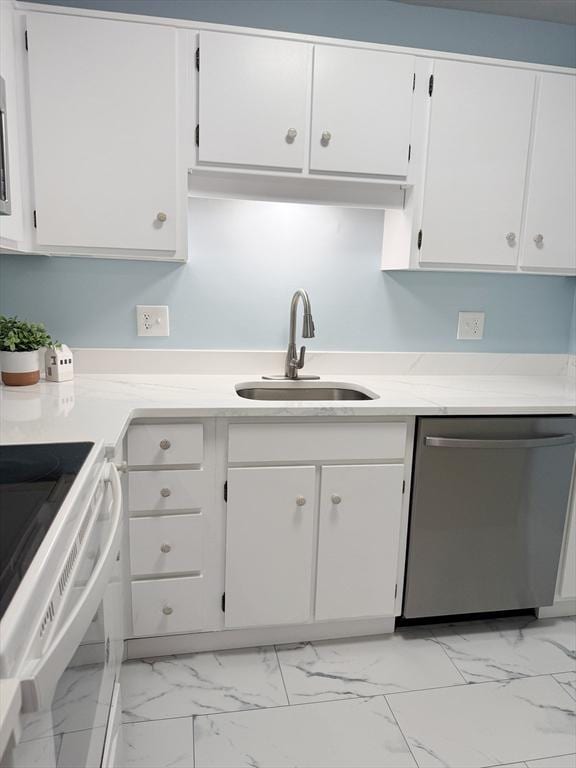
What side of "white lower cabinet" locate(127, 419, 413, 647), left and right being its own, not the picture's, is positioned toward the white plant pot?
right

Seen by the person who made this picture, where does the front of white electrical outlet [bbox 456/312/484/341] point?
facing the viewer

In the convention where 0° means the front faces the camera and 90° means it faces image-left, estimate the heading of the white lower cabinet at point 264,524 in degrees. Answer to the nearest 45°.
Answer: approximately 0°

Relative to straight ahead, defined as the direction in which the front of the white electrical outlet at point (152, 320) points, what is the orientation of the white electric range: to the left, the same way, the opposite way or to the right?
to the left

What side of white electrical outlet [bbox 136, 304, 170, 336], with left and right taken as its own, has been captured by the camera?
front

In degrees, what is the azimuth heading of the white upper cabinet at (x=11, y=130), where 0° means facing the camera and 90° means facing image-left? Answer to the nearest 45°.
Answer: approximately 270°

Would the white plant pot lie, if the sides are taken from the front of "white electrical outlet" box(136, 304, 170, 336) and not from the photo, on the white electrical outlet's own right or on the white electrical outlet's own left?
on the white electrical outlet's own right

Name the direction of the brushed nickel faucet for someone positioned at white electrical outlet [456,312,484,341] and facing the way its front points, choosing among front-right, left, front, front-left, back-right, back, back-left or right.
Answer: front-right

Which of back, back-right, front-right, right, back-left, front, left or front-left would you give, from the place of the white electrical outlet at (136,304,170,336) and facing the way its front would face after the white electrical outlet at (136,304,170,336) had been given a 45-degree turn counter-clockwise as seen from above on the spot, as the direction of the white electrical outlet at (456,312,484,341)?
front-left

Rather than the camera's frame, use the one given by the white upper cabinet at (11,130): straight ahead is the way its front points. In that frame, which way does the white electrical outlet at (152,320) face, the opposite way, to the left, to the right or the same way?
to the right

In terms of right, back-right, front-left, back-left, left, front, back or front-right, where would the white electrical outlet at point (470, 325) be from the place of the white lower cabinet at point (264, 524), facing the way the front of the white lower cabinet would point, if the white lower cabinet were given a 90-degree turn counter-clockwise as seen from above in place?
front-left

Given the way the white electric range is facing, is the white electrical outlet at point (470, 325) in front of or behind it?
in front

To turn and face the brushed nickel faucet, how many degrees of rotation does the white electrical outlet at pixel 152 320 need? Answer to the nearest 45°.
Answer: approximately 90° to its left

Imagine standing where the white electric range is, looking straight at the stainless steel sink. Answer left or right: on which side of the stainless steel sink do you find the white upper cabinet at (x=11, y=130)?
left

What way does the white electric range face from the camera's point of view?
to the viewer's right
